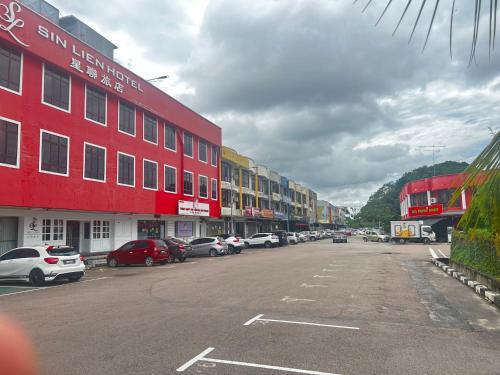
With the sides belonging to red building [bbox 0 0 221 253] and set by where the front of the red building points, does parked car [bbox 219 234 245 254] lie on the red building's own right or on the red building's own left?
on the red building's own left

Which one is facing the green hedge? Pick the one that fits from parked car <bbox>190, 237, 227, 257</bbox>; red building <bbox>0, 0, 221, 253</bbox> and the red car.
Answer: the red building

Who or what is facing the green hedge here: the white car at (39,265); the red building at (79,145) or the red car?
the red building

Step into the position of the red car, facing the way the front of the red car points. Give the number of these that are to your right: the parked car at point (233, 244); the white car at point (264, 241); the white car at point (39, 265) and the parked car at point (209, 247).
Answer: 3

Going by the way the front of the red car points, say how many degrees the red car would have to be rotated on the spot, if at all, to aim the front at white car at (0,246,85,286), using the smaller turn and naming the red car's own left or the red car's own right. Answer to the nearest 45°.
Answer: approximately 90° to the red car's own left

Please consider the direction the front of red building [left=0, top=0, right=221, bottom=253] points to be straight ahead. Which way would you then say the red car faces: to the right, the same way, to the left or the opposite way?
the opposite way

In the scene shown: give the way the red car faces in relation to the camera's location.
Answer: facing away from the viewer and to the left of the viewer

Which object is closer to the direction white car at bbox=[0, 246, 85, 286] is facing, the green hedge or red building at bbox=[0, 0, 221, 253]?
the red building

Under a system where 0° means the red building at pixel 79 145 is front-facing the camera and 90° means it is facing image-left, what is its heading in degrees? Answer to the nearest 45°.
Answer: approximately 315°

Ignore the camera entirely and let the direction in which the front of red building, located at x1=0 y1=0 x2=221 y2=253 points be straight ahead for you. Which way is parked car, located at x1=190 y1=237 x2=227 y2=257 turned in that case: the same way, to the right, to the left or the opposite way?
the opposite way

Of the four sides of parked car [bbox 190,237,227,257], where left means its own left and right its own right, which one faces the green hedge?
back

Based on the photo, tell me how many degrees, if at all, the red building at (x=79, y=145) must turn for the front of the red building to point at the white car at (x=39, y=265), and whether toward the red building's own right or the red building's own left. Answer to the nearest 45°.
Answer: approximately 45° to the red building's own right

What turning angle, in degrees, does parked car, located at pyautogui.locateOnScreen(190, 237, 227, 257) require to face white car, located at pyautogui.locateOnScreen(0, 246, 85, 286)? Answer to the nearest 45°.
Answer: approximately 90° to its left

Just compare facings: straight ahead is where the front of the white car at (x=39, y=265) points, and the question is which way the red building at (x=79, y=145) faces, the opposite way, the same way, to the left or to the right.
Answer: the opposite way
